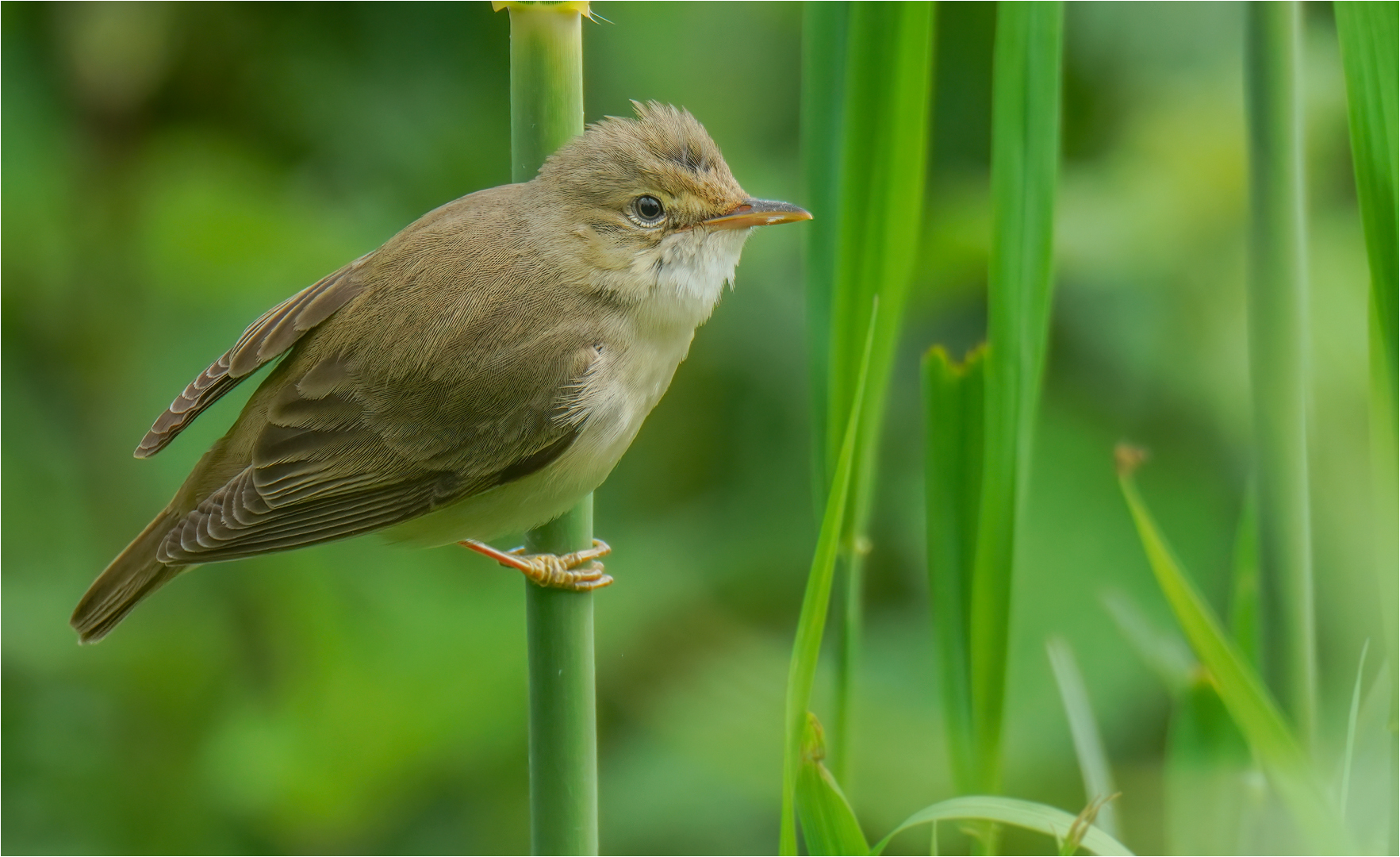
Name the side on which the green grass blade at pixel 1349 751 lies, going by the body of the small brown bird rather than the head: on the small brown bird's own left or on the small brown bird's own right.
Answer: on the small brown bird's own right

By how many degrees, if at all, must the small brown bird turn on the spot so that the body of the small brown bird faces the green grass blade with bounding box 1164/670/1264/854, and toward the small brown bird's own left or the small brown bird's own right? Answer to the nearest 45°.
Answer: approximately 45° to the small brown bird's own right

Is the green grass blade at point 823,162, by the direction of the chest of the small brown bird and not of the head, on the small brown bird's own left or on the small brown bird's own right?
on the small brown bird's own left

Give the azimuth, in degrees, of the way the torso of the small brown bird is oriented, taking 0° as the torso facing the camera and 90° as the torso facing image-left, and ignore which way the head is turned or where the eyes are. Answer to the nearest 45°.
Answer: approximately 270°
